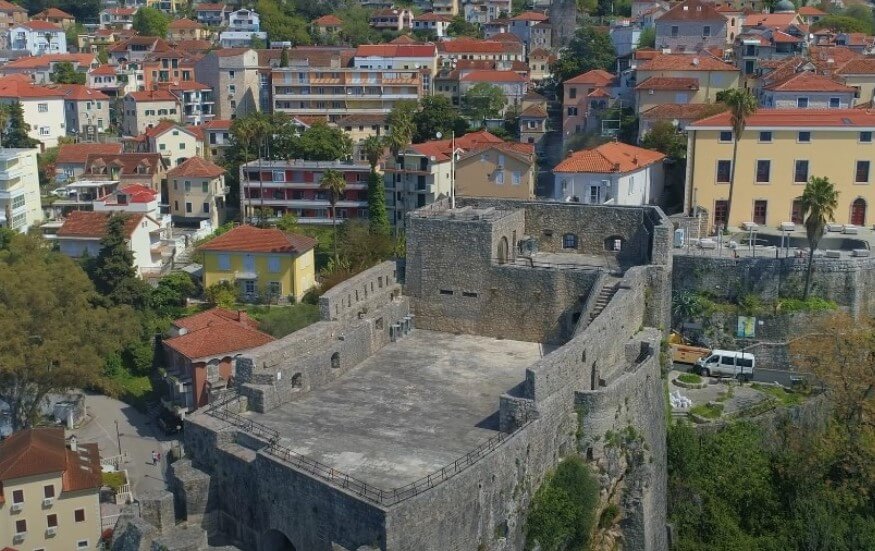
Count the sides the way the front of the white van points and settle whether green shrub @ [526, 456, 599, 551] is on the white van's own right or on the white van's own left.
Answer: on the white van's own left

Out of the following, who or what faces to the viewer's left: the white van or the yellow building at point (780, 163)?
the white van

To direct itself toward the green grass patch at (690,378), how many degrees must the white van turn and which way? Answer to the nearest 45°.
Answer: approximately 45° to its left

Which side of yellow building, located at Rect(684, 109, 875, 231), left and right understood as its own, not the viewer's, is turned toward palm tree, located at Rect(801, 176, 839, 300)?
front

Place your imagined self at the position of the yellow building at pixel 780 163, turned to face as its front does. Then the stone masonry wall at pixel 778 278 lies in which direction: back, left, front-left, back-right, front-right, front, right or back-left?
front

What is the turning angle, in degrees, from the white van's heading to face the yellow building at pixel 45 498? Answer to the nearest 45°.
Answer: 0° — it already faces it

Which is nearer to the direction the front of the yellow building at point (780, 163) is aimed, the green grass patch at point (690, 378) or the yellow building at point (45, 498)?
the green grass patch

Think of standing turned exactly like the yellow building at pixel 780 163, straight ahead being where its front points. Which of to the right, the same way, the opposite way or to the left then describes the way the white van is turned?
to the right

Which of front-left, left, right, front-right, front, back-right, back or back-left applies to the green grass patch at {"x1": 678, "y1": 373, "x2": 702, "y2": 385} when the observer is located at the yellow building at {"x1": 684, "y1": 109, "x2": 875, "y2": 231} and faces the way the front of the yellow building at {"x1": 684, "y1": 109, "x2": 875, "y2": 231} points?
front

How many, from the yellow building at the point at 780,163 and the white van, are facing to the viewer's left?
1

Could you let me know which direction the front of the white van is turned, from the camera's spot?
facing to the left of the viewer

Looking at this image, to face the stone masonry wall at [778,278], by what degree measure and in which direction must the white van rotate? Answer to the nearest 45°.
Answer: approximately 135° to its right

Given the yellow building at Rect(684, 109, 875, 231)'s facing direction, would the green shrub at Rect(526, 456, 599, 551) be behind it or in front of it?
in front

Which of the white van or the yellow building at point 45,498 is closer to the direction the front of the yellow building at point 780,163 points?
the white van

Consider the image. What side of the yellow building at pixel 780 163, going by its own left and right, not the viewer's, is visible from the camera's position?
front

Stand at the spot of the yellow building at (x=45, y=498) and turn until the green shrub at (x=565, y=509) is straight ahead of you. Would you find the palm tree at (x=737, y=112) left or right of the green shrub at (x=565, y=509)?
left

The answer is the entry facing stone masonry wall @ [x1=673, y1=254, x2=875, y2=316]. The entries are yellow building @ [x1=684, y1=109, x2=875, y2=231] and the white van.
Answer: the yellow building
